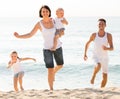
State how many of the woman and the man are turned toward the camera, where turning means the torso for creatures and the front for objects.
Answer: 2

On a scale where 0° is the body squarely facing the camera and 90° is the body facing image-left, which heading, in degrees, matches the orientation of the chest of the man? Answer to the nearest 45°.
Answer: approximately 0°

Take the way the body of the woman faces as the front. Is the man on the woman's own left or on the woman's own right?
on the woman's own left

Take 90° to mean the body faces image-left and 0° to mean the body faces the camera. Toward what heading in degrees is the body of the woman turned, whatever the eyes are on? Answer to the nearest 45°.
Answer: approximately 0°

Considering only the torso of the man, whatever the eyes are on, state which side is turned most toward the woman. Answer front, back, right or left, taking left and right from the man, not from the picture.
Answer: right
